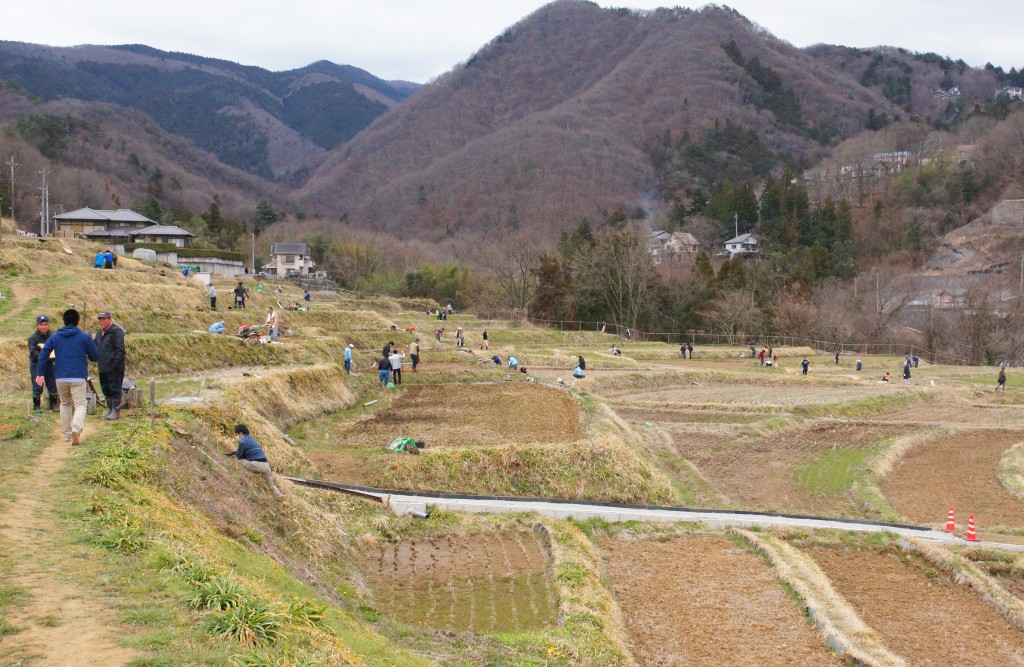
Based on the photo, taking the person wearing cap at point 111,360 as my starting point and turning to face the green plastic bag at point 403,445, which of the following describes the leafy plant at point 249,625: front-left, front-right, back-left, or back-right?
back-right

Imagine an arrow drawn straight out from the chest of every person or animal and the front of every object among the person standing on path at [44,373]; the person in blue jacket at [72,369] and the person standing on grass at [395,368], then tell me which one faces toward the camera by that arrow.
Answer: the person standing on path at [44,373]

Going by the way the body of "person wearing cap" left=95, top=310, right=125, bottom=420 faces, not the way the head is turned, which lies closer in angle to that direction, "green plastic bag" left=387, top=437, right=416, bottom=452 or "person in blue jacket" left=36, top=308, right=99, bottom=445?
the person in blue jacket

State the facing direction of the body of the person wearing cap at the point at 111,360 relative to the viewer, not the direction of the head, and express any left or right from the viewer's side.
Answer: facing the viewer and to the left of the viewer

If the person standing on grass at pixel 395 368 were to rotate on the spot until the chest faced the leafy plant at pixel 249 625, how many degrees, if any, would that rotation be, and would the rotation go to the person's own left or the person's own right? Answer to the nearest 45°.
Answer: approximately 180°

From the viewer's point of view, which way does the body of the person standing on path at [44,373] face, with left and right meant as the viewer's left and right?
facing the viewer

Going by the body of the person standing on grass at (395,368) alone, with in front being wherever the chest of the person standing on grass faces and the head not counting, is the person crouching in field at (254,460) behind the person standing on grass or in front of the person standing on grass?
behind

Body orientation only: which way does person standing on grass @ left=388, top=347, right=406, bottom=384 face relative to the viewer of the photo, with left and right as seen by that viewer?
facing away from the viewer

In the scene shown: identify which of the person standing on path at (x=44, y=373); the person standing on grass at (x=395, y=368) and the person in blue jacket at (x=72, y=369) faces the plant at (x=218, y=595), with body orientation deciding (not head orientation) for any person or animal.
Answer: the person standing on path at (x=44, y=373)

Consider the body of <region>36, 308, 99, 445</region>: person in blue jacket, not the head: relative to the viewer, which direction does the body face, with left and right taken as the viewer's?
facing away from the viewer

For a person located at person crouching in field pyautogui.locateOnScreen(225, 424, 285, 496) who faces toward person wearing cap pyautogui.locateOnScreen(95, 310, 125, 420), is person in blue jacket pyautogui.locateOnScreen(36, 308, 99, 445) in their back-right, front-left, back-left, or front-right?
front-left

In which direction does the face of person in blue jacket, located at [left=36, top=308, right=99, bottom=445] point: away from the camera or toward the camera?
away from the camera

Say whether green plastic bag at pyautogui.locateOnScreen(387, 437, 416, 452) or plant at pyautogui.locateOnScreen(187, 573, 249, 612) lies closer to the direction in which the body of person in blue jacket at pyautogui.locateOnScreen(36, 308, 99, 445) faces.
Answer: the green plastic bag

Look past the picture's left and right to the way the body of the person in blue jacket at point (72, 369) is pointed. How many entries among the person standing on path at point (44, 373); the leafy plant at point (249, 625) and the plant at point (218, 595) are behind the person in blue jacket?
2

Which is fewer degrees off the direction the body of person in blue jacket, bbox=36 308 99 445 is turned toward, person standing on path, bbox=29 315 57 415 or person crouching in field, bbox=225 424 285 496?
the person standing on path

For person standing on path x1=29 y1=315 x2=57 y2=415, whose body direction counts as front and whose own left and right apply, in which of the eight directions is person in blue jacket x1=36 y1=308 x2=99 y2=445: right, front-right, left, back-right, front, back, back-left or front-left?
front
